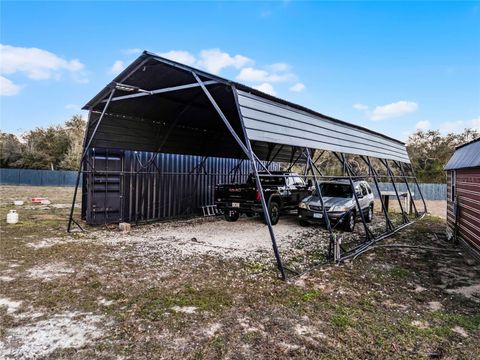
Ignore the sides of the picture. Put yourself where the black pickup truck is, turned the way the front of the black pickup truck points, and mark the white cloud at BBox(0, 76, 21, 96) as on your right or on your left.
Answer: on your left

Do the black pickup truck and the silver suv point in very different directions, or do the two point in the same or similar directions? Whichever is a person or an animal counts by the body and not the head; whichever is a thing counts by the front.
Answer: very different directions

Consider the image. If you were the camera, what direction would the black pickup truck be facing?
facing away from the viewer and to the right of the viewer

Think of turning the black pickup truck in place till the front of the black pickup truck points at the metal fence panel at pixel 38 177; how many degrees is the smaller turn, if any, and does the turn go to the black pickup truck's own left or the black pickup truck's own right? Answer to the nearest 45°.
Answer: approximately 90° to the black pickup truck's own left

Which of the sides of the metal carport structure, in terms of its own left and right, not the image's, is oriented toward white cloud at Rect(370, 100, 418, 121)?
back

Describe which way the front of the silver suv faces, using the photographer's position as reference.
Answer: facing the viewer and to the left of the viewer

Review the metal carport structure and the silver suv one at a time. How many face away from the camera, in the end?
0

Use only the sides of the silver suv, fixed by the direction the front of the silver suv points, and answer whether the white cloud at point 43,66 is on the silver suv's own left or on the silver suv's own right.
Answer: on the silver suv's own right
